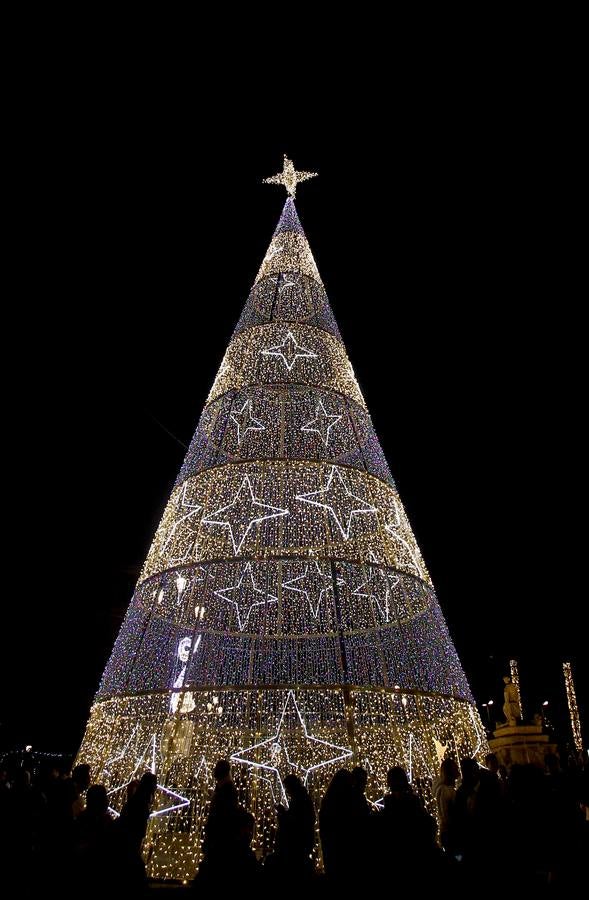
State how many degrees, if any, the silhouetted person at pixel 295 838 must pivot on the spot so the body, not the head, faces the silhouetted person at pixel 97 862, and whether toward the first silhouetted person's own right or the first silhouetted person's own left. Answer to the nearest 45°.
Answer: approximately 45° to the first silhouetted person's own left

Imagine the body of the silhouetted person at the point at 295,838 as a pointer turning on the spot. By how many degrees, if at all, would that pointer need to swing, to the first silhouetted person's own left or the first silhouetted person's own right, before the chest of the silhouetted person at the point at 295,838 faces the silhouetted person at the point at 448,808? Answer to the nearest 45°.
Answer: approximately 135° to the first silhouetted person's own right

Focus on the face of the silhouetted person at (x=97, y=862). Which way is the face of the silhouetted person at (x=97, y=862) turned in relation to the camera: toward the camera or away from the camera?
away from the camera
